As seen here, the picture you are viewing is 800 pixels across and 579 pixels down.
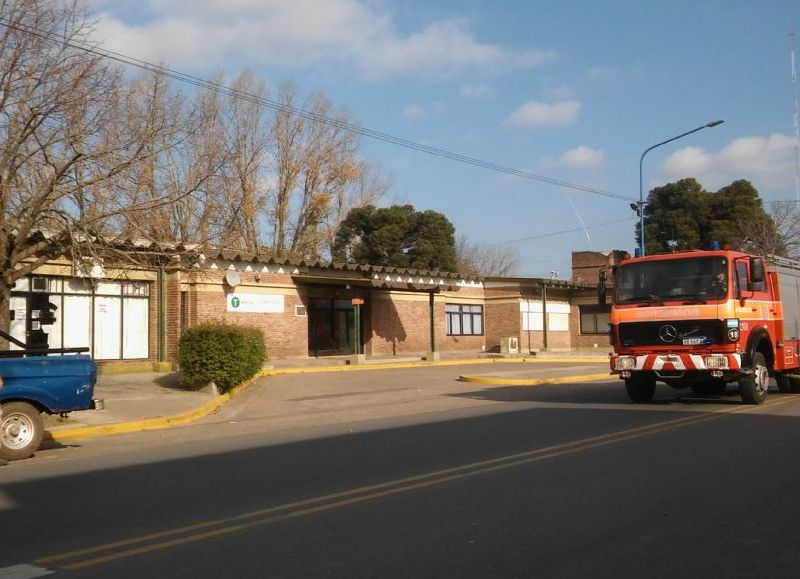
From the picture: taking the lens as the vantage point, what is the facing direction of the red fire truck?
facing the viewer and to the left of the viewer

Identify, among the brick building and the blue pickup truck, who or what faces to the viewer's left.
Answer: the blue pickup truck

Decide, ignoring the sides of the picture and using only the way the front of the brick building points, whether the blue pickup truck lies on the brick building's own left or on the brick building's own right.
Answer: on the brick building's own right

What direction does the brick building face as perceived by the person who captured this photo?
facing the viewer and to the right of the viewer

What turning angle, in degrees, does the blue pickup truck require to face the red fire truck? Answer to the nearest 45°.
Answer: approximately 180°

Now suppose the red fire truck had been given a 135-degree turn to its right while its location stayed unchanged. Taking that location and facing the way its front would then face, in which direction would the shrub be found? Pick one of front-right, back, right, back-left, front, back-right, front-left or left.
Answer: left

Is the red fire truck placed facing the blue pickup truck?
yes

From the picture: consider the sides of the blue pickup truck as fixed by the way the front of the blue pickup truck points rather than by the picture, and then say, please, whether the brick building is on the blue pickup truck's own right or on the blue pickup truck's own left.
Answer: on the blue pickup truck's own right

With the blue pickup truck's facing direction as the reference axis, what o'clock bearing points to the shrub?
The shrub is roughly at 4 o'clock from the blue pickup truck.

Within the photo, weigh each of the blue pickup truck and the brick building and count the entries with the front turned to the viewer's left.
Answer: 1

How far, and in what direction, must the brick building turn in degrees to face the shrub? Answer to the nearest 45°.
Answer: approximately 45° to its right

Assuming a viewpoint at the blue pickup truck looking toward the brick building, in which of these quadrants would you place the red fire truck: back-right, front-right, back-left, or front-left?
front-right

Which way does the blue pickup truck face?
to the viewer's left
